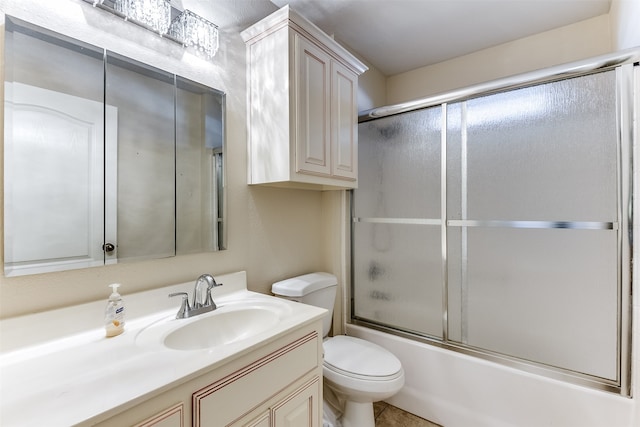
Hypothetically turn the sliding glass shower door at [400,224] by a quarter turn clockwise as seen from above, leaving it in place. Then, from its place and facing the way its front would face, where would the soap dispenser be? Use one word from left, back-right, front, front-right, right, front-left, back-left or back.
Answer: left

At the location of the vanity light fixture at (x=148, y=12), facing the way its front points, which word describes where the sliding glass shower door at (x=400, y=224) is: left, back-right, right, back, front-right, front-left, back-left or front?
front-left

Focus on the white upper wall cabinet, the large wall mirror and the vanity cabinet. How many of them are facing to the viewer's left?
0

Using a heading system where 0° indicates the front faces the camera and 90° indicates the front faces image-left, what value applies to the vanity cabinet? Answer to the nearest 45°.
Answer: approximately 315°

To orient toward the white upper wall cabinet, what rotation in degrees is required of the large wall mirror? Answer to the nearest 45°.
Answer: approximately 45° to its left

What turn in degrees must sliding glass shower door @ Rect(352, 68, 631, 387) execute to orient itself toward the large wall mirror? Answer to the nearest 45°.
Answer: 0° — it already faces it

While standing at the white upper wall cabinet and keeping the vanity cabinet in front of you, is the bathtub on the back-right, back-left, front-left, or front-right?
back-left

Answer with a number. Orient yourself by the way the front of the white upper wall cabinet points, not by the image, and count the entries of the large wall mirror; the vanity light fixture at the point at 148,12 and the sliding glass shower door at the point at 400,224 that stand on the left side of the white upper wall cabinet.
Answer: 1

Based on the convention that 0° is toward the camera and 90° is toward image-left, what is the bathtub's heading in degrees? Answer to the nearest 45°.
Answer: approximately 45°

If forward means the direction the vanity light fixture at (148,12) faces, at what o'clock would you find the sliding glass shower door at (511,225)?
The sliding glass shower door is roughly at 11 o'clock from the vanity light fixture.

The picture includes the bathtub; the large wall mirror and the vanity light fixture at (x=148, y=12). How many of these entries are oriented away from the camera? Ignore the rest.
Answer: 0

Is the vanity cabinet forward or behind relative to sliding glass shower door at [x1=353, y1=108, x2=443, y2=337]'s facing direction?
forward

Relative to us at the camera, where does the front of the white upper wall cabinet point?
facing the viewer and to the right of the viewer

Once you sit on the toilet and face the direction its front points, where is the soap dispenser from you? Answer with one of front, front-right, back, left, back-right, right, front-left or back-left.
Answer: right

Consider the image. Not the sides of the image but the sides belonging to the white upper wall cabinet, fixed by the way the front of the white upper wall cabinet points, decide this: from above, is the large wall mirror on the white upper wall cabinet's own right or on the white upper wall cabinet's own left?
on the white upper wall cabinet's own right

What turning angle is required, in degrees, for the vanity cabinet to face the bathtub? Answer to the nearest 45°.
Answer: approximately 45° to its left

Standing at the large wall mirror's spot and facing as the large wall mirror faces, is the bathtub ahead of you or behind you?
ahead

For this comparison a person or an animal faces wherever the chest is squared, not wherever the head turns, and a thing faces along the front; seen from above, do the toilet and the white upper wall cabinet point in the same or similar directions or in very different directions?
same or similar directions
